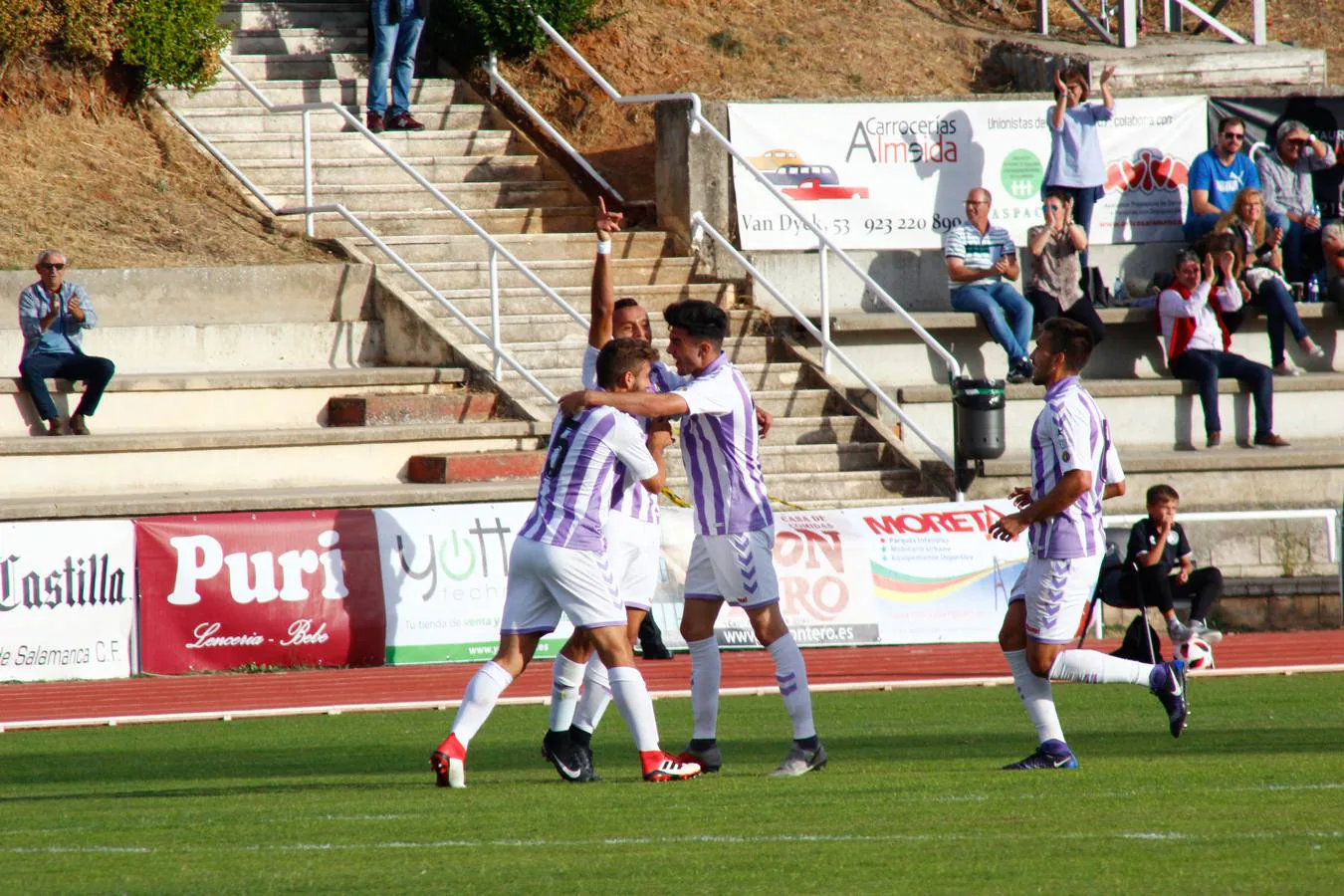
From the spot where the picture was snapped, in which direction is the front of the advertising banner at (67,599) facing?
facing the viewer

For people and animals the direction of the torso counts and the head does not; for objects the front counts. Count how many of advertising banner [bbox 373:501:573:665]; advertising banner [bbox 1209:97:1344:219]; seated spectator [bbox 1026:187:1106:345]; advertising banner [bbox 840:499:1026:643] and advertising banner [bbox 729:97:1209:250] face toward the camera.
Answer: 5

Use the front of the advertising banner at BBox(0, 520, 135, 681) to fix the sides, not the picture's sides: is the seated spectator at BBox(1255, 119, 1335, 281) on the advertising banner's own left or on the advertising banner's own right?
on the advertising banner's own left

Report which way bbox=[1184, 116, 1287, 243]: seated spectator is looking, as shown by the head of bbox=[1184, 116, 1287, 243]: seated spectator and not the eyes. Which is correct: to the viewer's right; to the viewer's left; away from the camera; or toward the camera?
toward the camera

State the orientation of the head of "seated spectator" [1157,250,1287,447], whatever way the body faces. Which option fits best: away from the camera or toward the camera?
toward the camera

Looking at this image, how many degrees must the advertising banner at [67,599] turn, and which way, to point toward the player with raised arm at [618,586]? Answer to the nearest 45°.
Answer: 0° — it already faces them

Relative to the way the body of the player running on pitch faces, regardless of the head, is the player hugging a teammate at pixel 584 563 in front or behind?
in front

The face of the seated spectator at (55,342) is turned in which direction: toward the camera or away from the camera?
toward the camera

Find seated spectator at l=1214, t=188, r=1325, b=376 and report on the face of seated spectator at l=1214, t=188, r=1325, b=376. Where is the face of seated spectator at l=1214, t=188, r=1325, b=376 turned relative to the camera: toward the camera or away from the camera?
toward the camera

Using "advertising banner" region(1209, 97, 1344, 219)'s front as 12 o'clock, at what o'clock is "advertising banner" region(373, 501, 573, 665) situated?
"advertising banner" region(373, 501, 573, 665) is roughly at 1 o'clock from "advertising banner" region(1209, 97, 1344, 219).

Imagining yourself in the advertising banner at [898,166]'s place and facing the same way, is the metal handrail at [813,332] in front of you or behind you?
in front

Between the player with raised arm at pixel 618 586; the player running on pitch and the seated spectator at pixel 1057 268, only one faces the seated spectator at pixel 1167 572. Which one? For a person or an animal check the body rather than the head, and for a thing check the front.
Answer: the seated spectator at pixel 1057 268

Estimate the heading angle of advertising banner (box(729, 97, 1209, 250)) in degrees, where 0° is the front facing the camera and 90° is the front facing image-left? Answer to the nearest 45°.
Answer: approximately 0°

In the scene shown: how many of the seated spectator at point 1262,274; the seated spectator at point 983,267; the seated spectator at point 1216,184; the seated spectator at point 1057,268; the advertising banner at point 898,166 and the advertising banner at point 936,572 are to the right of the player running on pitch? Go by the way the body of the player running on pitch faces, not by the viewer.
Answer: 6

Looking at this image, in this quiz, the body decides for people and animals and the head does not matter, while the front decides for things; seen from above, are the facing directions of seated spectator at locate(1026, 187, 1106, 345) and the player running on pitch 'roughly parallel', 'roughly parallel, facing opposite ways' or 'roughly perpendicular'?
roughly perpendicular

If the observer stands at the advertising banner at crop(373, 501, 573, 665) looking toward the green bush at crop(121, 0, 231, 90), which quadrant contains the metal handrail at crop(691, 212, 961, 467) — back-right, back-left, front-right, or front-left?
front-right

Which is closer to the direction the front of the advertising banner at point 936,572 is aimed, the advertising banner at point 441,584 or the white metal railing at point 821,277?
the advertising banner
